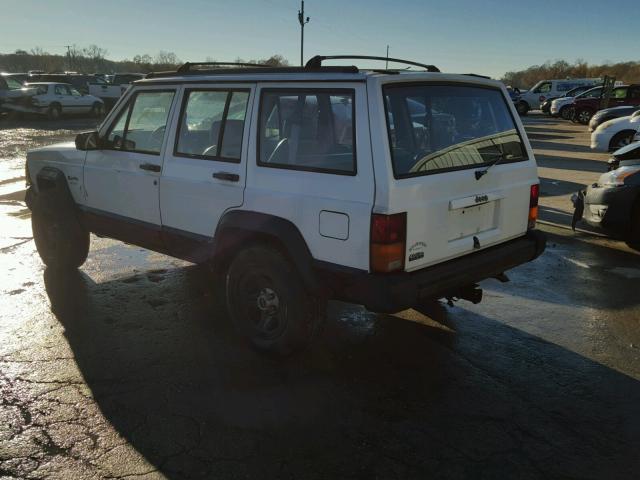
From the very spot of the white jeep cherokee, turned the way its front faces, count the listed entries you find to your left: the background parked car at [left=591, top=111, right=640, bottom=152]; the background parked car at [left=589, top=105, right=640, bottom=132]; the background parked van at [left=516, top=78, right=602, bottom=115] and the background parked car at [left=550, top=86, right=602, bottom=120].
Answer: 0

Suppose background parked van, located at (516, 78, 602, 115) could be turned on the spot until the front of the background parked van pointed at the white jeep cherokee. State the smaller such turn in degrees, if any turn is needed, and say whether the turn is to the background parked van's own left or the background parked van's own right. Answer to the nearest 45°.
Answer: approximately 90° to the background parked van's own left

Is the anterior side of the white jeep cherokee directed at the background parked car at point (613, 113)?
no

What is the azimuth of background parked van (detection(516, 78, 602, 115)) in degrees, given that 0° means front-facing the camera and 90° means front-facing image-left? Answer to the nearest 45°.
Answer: approximately 90°

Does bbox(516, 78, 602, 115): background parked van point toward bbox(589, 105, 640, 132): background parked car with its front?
no

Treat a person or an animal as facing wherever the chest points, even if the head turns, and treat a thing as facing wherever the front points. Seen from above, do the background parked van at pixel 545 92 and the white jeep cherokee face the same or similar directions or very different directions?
same or similar directions

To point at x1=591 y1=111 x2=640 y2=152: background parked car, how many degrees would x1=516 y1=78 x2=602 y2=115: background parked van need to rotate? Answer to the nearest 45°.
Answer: approximately 90° to its left

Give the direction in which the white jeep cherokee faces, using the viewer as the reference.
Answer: facing away from the viewer and to the left of the viewer

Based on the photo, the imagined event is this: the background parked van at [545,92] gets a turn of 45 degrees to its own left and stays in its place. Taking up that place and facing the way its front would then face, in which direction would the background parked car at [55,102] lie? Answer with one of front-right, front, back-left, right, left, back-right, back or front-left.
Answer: front

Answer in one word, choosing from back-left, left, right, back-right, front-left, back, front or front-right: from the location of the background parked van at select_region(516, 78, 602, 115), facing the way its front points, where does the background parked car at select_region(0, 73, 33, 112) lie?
front-left

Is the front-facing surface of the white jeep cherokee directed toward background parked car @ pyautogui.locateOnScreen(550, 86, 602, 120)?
no

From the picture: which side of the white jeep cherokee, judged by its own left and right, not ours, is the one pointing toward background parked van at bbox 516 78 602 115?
right
